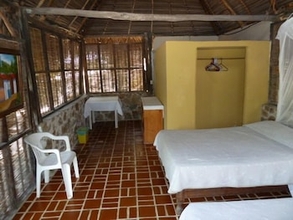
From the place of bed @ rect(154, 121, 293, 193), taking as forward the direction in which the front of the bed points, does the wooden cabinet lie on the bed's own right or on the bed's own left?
on the bed's own right

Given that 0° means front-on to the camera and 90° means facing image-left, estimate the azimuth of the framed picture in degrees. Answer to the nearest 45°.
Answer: approximately 315°

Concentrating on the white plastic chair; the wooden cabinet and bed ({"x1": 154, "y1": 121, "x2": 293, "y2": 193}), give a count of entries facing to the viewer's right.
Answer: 1

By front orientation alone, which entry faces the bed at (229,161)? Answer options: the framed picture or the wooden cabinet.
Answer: the framed picture

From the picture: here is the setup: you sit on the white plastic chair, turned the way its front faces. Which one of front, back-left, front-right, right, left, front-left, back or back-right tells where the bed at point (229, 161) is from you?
front-right

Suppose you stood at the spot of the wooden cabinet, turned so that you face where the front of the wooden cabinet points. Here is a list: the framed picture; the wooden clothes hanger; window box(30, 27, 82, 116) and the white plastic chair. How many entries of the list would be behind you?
1

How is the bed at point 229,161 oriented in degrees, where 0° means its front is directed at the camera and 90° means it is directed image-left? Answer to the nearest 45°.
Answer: approximately 90°

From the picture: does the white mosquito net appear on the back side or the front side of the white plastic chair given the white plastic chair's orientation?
on the front side

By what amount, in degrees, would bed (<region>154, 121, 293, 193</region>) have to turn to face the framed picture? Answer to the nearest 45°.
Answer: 0° — it already faces it

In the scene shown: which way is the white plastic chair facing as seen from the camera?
to the viewer's right

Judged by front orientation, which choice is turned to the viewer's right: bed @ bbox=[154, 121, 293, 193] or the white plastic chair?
the white plastic chair

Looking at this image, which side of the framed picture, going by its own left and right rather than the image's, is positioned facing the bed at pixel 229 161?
front

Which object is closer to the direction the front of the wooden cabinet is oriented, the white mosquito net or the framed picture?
the framed picture
